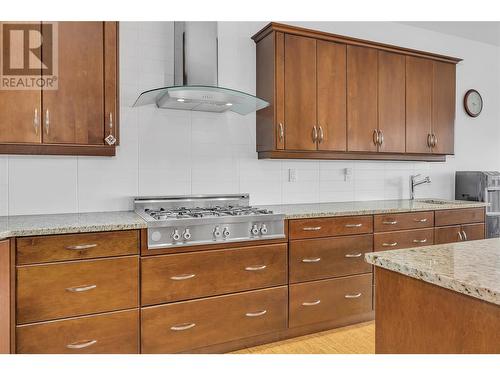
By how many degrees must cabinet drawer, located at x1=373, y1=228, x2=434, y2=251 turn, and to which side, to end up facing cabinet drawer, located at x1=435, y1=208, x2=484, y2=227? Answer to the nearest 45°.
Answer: approximately 90° to its left

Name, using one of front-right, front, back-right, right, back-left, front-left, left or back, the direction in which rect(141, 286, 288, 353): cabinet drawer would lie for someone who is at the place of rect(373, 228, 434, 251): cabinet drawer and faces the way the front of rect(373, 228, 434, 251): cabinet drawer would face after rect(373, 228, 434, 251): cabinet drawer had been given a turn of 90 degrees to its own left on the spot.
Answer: back

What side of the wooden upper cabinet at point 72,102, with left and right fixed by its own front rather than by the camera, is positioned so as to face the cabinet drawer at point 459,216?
left

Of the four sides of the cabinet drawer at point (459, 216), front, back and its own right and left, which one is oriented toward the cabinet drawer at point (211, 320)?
right

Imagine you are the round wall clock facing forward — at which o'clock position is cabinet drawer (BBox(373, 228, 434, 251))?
The cabinet drawer is roughly at 2 o'clock from the round wall clock.

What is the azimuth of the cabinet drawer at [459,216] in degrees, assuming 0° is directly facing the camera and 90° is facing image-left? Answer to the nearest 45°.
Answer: approximately 315°

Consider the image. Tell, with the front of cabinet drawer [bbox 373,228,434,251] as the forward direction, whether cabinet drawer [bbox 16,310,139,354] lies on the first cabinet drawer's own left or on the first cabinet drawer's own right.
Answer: on the first cabinet drawer's own right

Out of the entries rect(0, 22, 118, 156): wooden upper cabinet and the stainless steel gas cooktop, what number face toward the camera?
2

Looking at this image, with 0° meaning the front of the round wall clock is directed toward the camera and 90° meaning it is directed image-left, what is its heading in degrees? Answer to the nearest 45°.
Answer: approximately 315°

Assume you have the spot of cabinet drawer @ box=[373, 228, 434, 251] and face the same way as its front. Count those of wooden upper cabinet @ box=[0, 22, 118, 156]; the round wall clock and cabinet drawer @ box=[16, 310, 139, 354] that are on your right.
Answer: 2

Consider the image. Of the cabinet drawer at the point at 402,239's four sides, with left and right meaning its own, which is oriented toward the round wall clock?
left

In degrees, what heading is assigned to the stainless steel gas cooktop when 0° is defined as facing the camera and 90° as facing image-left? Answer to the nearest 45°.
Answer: approximately 0°
